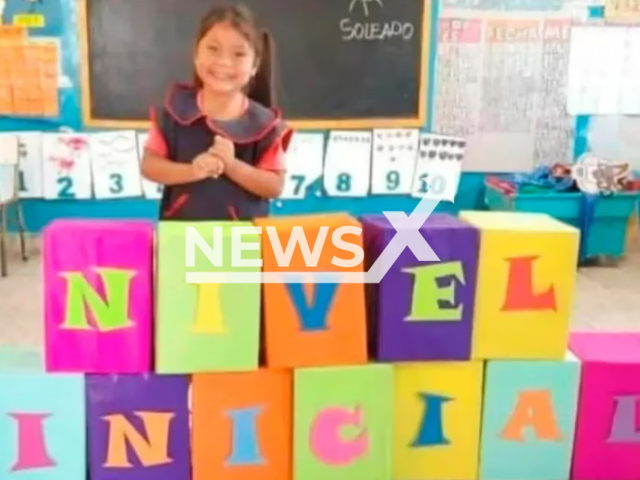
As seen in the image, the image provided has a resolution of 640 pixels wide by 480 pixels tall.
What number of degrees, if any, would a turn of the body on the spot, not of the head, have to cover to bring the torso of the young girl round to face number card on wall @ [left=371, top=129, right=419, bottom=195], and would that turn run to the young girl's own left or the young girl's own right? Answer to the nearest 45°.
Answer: approximately 180°

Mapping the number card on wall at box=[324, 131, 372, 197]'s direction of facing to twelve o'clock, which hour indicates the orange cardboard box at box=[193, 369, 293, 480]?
The orange cardboard box is roughly at 12 o'clock from the number card on wall.

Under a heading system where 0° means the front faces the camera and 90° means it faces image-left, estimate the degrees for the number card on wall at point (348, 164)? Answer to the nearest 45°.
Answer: approximately 0°

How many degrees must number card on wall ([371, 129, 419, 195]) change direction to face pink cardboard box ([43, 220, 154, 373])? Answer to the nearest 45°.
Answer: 0° — it already faces it

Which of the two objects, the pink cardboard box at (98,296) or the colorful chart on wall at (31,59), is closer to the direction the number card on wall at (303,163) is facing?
the pink cardboard box

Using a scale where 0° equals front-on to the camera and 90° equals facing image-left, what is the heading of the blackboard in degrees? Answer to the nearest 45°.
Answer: approximately 0°

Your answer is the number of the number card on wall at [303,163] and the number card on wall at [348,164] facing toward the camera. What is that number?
2

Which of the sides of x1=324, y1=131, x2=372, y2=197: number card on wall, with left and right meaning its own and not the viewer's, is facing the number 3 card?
right

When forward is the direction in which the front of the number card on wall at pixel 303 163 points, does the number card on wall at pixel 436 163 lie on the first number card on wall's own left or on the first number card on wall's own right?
on the first number card on wall's own left

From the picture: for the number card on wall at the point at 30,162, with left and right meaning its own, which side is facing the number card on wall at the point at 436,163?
left
